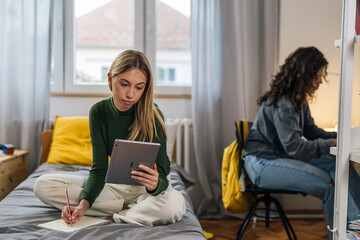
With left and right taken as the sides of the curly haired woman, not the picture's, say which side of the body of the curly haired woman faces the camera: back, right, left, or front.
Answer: right

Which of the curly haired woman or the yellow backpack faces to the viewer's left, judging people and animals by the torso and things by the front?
the yellow backpack

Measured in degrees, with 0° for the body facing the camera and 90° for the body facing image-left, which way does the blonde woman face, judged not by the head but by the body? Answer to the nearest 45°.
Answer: approximately 0°

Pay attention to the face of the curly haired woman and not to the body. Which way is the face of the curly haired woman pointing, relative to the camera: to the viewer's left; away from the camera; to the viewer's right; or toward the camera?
to the viewer's right

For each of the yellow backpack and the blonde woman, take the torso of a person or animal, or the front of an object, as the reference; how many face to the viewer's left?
1

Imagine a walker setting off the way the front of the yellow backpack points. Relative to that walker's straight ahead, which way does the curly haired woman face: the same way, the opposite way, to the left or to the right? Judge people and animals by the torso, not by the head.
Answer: the opposite way

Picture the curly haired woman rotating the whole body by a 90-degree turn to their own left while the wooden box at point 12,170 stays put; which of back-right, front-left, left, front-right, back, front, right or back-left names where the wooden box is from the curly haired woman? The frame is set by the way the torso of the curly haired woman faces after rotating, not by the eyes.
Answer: left

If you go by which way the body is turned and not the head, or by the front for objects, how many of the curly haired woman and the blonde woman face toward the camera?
1

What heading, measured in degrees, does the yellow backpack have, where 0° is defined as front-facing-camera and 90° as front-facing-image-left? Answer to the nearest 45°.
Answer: approximately 90°
